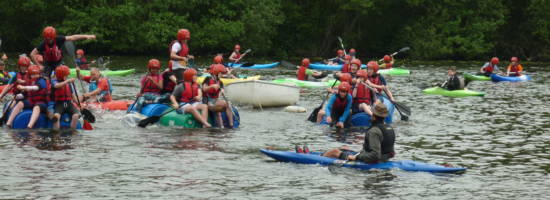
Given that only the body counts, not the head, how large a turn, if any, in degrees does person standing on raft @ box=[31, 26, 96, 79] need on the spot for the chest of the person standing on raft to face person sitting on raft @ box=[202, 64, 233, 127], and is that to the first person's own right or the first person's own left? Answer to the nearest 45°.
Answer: approximately 90° to the first person's own left

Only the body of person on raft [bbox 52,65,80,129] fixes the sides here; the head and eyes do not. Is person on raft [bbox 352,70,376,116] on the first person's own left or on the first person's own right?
on the first person's own left

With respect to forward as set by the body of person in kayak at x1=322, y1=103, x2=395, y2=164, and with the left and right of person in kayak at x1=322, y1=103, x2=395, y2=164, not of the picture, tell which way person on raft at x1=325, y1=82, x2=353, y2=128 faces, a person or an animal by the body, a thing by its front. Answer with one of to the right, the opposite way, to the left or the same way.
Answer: to the left

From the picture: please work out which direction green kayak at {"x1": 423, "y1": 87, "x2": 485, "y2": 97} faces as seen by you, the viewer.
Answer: facing to the left of the viewer

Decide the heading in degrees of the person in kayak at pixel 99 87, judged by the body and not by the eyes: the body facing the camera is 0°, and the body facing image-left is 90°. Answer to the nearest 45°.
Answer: approximately 45°

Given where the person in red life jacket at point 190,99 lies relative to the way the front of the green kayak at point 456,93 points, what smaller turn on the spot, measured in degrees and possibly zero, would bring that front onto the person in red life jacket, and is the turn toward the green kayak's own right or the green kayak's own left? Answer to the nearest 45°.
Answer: approximately 45° to the green kayak's own left

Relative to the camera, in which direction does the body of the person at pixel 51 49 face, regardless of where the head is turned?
toward the camera

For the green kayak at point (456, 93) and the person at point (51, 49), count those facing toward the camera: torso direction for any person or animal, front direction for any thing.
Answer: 1

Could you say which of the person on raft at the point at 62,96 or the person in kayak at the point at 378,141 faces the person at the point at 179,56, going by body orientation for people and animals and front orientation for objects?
the person in kayak at the point at 378,141

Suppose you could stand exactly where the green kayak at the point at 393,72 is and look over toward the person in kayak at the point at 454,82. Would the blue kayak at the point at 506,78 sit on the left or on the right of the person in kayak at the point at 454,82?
left

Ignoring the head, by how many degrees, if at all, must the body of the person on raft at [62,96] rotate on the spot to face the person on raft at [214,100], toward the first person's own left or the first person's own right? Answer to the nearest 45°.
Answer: approximately 90° to the first person's own left
